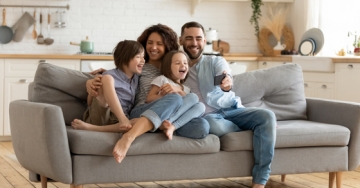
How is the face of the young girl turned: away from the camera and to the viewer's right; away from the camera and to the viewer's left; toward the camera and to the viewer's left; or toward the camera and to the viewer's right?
toward the camera and to the viewer's right

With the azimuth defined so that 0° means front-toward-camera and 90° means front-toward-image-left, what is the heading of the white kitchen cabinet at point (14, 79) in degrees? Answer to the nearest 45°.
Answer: approximately 0°

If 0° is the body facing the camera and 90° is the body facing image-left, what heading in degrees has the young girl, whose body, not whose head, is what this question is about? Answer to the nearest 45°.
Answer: approximately 315°

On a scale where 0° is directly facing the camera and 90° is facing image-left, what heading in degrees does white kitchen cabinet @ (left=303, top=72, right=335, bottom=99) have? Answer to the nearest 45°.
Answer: approximately 0°

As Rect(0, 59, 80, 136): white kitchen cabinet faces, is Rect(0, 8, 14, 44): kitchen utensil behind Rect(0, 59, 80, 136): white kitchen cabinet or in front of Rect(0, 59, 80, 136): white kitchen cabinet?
behind

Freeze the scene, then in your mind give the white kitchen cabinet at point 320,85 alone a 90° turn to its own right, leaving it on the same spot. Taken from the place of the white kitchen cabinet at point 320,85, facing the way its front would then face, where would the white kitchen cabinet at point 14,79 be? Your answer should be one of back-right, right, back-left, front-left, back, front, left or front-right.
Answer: front

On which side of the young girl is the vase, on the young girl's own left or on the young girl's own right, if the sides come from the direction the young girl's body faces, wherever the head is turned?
on the young girl's own left

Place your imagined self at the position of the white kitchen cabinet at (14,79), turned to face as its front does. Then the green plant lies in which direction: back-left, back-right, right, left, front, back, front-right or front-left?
left
